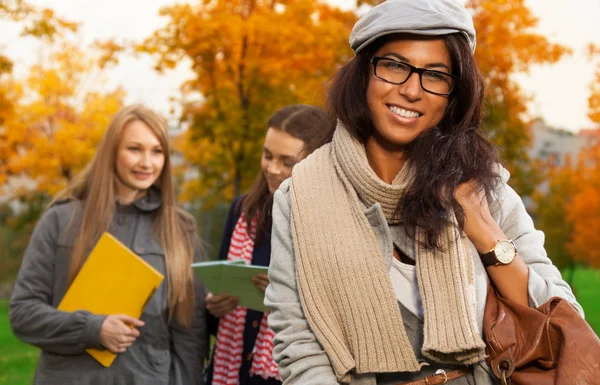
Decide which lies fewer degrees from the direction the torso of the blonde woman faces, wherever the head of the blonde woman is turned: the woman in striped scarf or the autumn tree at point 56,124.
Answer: the woman in striped scarf

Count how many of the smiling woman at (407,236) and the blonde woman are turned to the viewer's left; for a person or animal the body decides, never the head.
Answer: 0

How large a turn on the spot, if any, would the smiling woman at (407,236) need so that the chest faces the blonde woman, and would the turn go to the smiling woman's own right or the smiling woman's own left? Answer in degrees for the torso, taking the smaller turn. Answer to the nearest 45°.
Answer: approximately 135° to the smiling woman's own right

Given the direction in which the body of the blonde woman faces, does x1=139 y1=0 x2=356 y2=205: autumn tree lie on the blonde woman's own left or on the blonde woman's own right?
on the blonde woman's own left

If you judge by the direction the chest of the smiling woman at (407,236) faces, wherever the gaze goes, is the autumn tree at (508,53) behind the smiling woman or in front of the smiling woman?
behind

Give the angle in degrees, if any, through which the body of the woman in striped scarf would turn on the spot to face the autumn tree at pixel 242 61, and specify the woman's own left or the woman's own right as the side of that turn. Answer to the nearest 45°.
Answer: approximately 135° to the woman's own right

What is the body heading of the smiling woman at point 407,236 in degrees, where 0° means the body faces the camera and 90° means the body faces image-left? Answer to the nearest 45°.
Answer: approximately 0°

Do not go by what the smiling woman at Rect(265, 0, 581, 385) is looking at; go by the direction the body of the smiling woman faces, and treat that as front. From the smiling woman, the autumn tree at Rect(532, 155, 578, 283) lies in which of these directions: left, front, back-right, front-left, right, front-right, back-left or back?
back

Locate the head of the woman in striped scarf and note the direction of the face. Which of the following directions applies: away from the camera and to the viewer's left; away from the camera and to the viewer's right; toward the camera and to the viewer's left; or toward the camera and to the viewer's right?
toward the camera and to the viewer's left

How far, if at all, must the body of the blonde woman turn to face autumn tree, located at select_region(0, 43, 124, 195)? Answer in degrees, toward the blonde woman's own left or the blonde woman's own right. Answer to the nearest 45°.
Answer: approximately 135° to the blonde woman's own left
